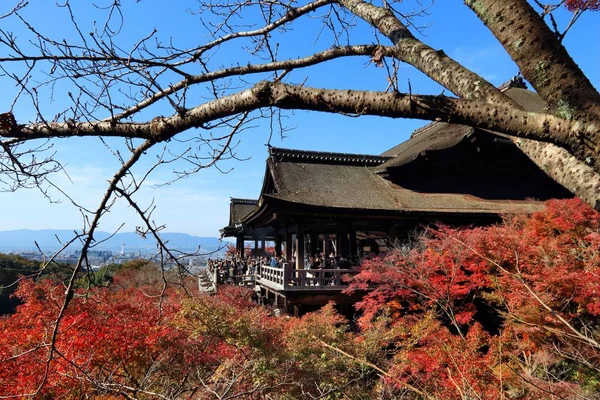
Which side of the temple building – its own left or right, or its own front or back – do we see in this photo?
left
